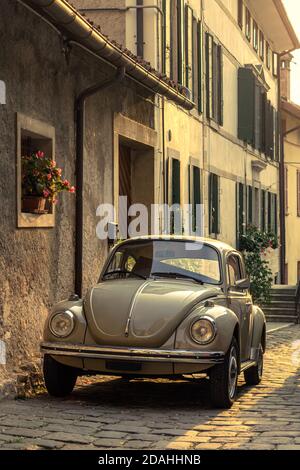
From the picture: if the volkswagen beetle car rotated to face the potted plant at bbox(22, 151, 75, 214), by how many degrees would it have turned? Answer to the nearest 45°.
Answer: approximately 90° to its right

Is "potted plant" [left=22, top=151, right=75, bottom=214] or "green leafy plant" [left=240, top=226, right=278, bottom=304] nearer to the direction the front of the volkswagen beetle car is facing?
the potted plant

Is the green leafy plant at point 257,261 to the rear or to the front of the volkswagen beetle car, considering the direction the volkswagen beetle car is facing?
to the rear

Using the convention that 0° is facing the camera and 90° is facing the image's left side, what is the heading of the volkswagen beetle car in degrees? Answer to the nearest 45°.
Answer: approximately 45°
